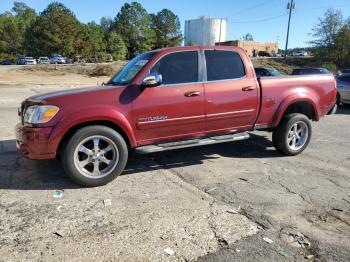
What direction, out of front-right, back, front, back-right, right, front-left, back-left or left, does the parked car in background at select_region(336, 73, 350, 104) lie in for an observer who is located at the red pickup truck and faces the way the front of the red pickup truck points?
back

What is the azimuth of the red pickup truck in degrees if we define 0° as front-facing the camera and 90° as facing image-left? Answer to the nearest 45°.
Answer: approximately 45°
